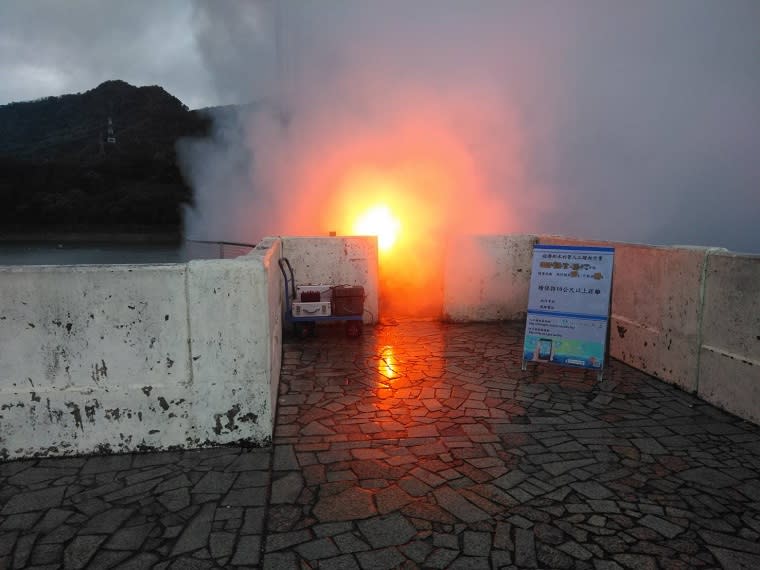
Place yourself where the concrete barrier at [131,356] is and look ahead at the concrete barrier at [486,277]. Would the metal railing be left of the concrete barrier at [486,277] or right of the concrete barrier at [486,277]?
left

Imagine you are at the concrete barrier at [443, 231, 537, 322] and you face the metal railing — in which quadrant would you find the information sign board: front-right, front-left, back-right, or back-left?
back-left

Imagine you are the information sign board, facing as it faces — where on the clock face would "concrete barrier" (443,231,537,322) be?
The concrete barrier is roughly at 5 o'clock from the information sign board.

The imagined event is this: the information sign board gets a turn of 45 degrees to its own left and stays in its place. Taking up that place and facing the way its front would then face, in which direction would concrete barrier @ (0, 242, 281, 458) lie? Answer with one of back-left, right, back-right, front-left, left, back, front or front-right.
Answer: right

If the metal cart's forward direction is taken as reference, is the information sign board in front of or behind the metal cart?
in front

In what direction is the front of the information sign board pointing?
toward the camera

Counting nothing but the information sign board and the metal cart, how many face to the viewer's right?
1

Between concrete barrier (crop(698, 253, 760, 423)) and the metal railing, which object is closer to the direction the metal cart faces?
the concrete barrier

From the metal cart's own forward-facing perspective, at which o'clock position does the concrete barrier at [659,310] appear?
The concrete barrier is roughly at 1 o'clock from the metal cart.

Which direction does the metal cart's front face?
to the viewer's right

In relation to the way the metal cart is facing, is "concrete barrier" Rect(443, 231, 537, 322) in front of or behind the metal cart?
in front
